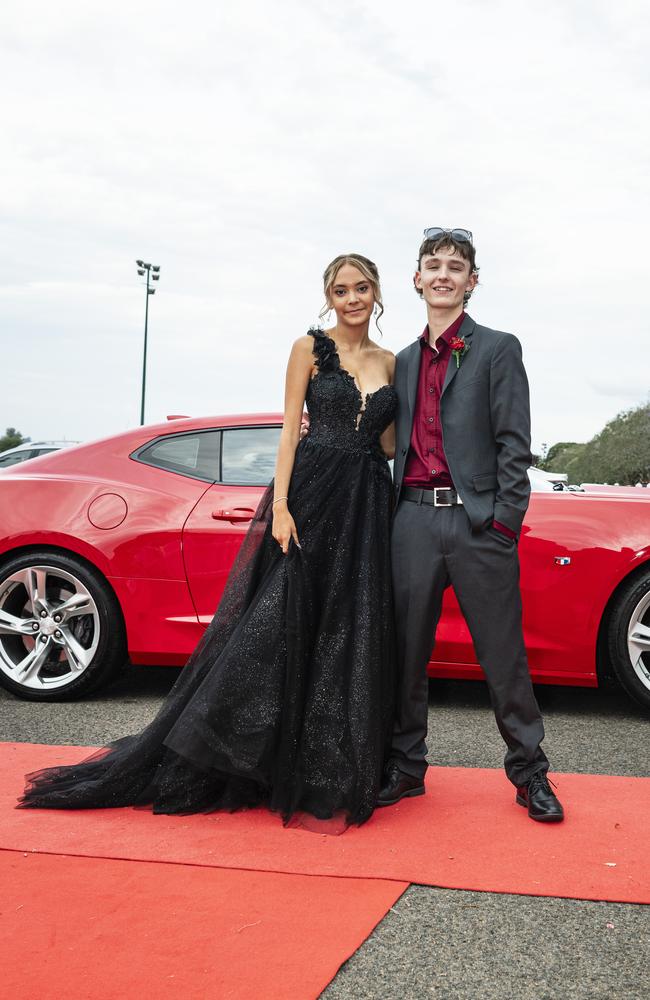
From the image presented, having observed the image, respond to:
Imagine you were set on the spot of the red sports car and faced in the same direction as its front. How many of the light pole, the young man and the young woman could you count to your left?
1

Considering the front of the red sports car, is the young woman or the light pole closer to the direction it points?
the young woman

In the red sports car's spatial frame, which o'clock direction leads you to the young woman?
The young woman is roughly at 2 o'clock from the red sports car.

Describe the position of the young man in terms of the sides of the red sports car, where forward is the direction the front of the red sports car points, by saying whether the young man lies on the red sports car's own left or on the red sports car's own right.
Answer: on the red sports car's own right

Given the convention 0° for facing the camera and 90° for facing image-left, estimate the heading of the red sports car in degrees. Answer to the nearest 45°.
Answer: approximately 270°

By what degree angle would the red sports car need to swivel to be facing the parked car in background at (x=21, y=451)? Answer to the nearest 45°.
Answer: approximately 90° to its left

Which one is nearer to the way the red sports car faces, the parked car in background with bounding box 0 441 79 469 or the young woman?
the young woman

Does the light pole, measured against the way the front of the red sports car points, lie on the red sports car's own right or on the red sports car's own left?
on the red sports car's own left
